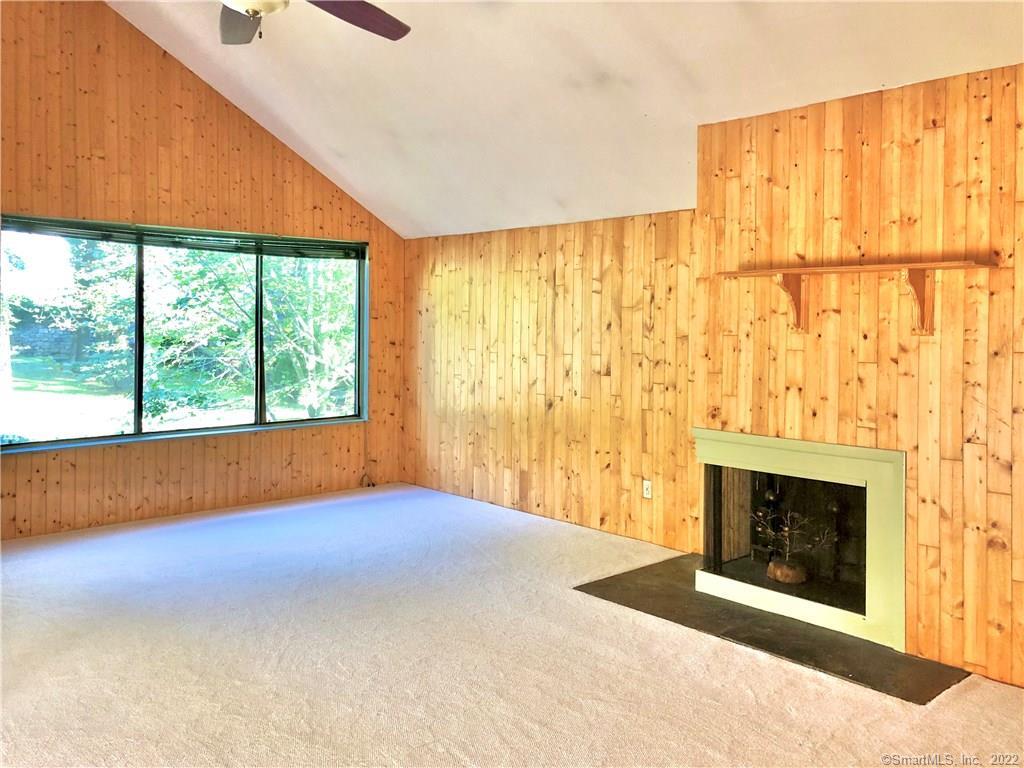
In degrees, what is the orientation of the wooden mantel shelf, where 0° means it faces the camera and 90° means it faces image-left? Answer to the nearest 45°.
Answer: approximately 45°

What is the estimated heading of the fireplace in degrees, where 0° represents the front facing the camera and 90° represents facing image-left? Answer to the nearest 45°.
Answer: approximately 45°
